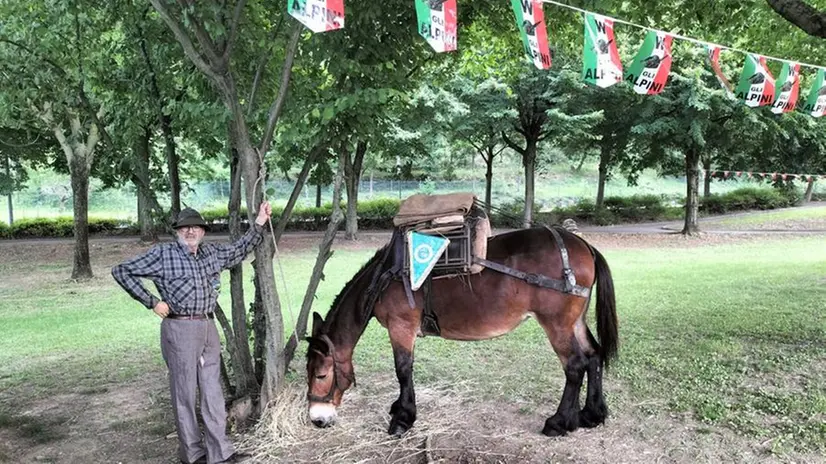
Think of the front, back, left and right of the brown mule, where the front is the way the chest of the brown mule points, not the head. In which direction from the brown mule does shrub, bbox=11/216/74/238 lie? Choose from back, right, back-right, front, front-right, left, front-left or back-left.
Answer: front-right

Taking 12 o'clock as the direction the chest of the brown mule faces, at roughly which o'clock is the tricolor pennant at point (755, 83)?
The tricolor pennant is roughly at 5 o'clock from the brown mule.

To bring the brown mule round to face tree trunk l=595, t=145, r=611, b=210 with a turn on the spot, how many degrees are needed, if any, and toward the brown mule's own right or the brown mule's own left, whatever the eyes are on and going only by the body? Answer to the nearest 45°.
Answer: approximately 90° to the brown mule's own right

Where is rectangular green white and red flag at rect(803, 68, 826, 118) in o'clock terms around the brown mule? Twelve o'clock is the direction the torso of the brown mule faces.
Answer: The rectangular green white and red flag is roughly at 5 o'clock from the brown mule.

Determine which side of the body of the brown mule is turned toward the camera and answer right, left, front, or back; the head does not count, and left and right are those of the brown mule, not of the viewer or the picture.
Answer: left

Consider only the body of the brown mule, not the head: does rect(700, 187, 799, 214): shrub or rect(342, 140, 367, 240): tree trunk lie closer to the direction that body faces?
the tree trunk

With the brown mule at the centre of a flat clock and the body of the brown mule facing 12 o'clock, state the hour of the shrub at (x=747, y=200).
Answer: The shrub is roughly at 4 o'clock from the brown mule.

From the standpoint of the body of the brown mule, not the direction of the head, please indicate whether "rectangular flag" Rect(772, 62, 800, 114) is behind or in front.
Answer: behind

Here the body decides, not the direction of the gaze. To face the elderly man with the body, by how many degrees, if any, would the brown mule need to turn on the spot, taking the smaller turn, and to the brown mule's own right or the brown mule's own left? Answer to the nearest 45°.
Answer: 0° — it already faces them

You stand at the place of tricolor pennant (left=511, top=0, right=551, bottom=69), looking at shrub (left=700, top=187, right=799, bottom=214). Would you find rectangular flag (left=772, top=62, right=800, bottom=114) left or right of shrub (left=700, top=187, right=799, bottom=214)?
right
